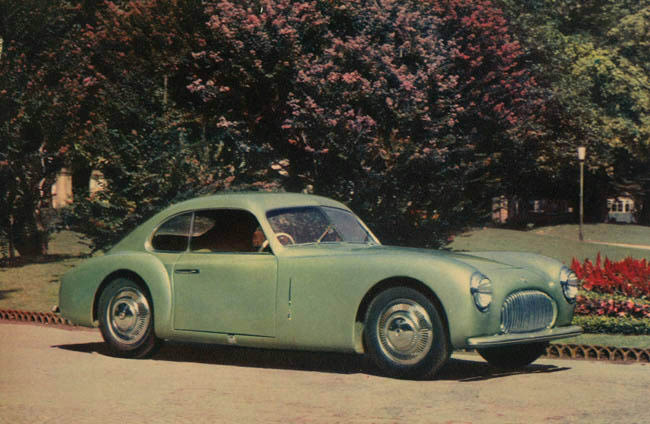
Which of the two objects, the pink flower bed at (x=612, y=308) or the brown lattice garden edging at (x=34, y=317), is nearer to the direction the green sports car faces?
the pink flower bed

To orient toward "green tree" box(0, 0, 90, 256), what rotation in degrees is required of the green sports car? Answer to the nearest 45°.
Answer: approximately 180°

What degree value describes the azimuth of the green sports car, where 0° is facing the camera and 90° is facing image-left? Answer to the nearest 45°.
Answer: approximately 315°

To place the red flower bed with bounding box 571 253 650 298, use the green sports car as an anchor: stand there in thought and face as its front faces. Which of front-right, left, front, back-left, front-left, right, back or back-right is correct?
left

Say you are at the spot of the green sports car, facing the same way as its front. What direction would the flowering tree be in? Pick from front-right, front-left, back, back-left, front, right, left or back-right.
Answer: back-left

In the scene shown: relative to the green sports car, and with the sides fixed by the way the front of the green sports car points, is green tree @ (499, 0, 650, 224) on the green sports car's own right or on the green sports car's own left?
on the green sports car's own left

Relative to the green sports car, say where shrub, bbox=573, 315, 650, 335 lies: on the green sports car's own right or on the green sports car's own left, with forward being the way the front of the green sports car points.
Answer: on the green sports car's own left

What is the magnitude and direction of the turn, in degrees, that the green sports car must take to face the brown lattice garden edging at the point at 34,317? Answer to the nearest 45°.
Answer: approximately 180°

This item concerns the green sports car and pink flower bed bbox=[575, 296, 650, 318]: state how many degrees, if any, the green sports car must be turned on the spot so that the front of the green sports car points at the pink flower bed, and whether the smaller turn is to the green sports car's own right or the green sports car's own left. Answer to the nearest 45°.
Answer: approximately 90° to the green sports car's own left
